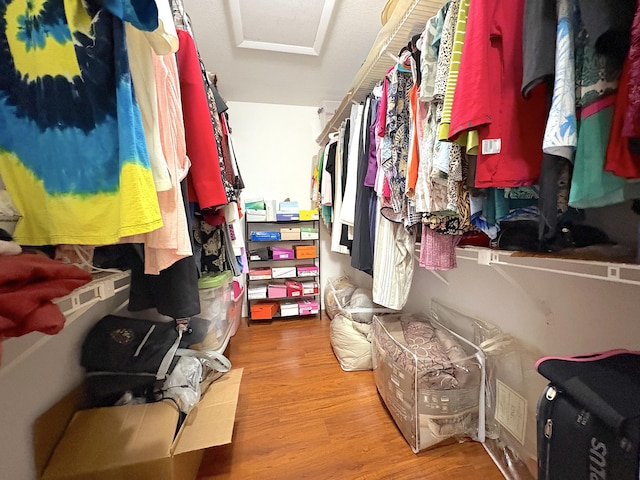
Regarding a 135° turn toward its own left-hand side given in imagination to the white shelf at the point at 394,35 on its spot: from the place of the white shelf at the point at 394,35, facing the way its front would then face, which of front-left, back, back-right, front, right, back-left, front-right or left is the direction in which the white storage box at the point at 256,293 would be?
back

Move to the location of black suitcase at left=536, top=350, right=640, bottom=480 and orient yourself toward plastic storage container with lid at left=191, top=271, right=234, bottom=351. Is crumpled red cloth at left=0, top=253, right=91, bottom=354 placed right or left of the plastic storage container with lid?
left

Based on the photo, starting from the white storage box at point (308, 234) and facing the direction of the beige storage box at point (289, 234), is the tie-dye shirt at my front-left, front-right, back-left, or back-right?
front-left

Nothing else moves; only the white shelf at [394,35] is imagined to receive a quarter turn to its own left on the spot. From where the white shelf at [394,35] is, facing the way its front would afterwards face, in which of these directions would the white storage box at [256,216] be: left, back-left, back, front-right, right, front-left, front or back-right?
back-right

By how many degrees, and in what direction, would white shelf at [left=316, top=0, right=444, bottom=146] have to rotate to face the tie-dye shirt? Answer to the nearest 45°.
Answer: approximately 45° to its left

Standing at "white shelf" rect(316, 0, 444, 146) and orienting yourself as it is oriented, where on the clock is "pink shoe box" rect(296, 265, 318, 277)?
The pink shoe box is roughly at 2 o'clock from the white shelf.

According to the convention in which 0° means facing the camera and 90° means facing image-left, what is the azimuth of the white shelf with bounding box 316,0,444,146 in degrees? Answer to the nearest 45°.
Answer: approximately 90°

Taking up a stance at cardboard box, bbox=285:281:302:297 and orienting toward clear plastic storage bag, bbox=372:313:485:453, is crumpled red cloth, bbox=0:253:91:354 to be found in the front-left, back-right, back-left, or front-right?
front-right

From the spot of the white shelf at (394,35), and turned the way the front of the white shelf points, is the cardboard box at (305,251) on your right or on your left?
on your right

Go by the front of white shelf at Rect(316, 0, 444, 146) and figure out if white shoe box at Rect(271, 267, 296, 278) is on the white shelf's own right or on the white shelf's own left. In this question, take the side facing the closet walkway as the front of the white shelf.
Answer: on the white shelf's own right

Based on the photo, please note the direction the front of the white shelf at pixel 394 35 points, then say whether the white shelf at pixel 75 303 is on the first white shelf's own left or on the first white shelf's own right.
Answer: on the first white shelf's own left
